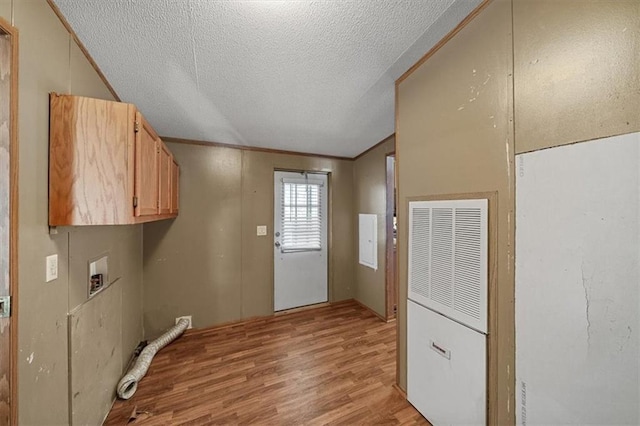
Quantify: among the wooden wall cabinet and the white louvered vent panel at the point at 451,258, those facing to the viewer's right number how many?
1

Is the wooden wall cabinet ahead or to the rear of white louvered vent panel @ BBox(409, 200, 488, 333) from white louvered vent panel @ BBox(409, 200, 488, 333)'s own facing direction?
ahead

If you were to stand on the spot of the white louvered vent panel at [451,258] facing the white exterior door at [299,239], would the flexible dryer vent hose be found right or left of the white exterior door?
left

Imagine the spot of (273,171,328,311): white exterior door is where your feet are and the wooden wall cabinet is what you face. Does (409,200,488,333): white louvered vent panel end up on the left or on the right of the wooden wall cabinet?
left

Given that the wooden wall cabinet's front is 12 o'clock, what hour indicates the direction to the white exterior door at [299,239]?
The white exterior door is roughly at 11 o'clock from the wooden wall cabinet.

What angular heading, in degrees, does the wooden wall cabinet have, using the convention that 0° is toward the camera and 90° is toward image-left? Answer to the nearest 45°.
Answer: approximately 270°

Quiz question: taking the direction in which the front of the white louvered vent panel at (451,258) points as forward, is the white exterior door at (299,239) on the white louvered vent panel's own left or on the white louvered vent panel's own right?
on the white louvered vent panel's own right

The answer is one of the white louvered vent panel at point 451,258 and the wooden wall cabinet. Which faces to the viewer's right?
the wooden wall cabinet

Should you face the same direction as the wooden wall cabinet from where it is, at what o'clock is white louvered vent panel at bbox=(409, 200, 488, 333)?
The white louvered vent panel is roughly at 1 o'clock from the wooden wall cabinet.

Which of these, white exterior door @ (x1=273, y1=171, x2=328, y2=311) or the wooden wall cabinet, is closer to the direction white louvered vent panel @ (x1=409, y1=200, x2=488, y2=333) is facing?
the wooden wall cabinet

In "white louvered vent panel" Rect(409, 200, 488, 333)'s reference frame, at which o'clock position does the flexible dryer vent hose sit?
The flexible dryer vent hose is roughly at 1 o'clock from the white louvered vent panel.

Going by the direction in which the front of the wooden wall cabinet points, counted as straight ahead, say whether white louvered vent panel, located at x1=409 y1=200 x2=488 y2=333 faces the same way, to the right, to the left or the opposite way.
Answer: the opposite way

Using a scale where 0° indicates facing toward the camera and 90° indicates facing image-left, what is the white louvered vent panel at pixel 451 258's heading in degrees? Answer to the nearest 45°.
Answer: approximately 45°
